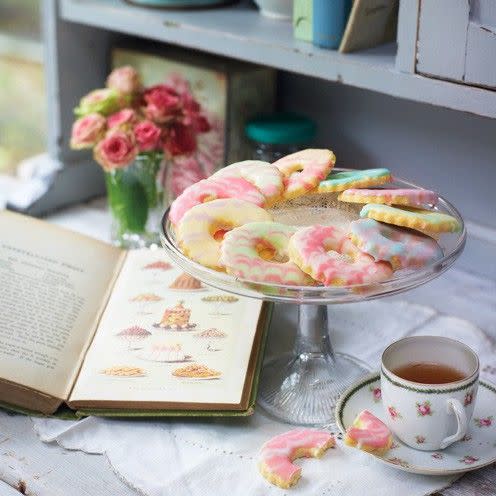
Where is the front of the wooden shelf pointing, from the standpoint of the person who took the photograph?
facing the viewer and to the left of the viewer

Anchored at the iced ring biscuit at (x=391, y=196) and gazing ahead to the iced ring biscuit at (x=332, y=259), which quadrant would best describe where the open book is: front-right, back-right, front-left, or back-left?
front-right
